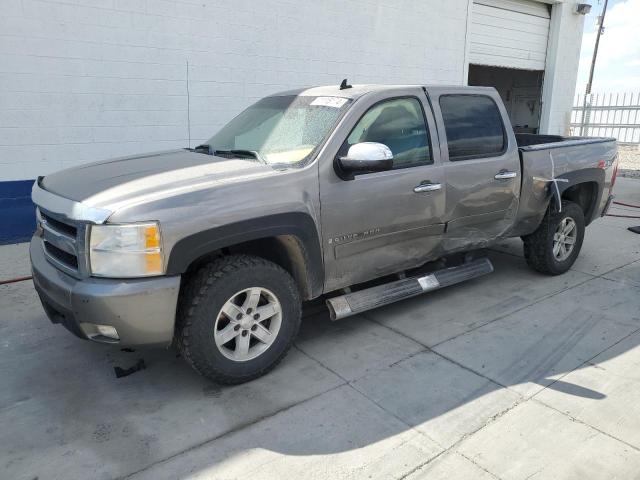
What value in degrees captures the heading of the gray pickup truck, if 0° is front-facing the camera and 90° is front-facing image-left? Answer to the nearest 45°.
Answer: approximately 45°

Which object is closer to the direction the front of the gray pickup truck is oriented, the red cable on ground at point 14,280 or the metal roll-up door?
the red cable on ground

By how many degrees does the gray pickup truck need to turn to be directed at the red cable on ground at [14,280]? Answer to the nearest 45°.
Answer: approximately 90° to its right

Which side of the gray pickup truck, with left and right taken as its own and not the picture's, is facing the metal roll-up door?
back
